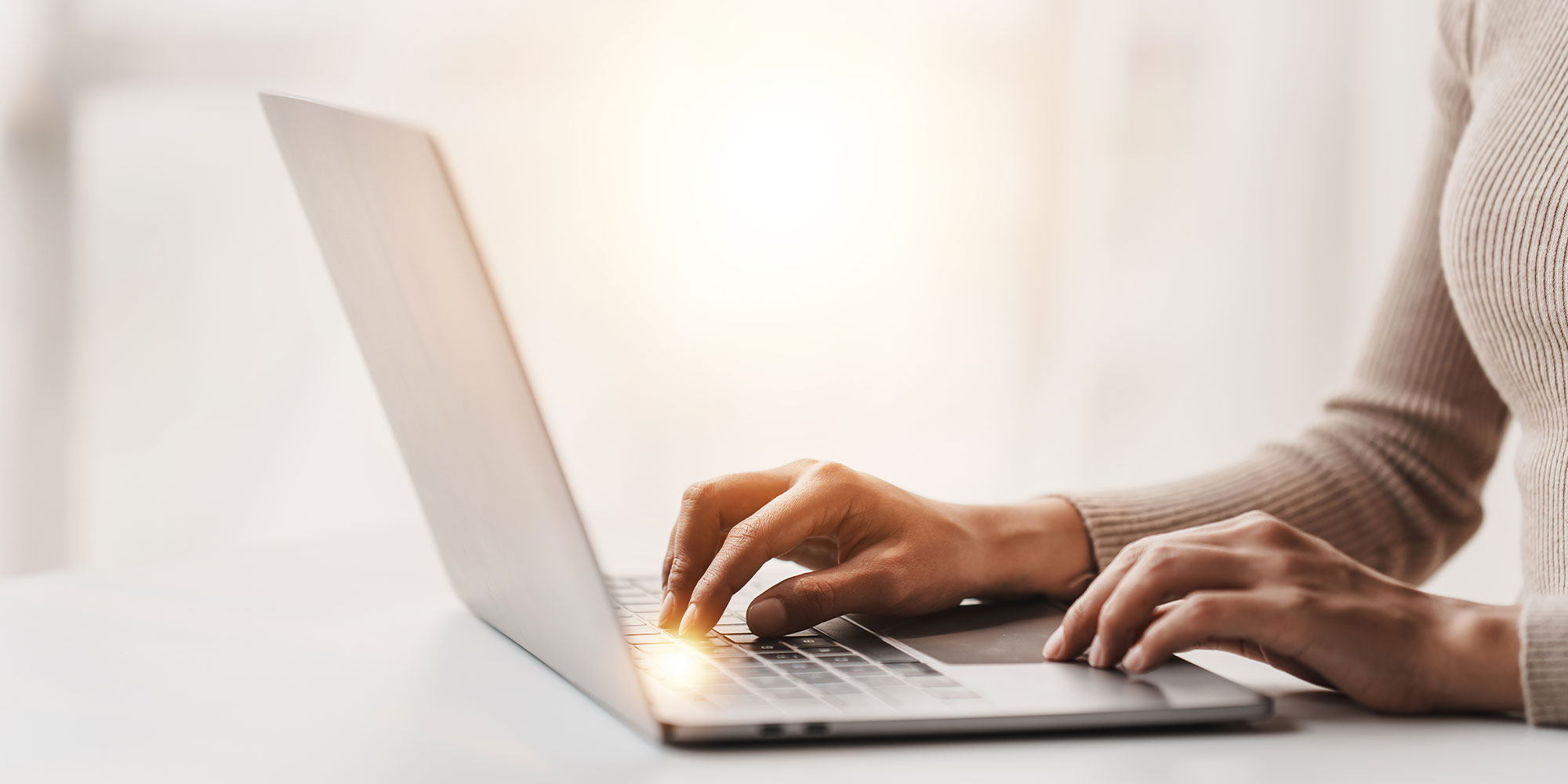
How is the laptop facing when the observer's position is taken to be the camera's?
facing to the right of the viewer
